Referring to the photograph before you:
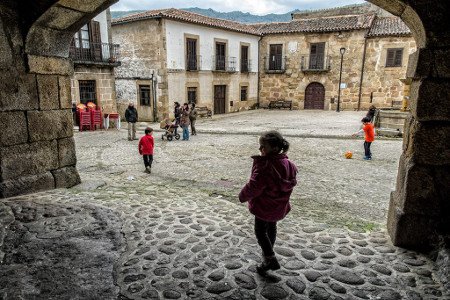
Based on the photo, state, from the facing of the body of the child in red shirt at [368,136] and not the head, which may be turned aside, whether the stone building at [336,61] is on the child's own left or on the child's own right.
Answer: on the child's own right

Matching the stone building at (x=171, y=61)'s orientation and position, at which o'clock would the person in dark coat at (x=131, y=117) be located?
The person in dark coat is roughly at 2 o'clock from the stone building.

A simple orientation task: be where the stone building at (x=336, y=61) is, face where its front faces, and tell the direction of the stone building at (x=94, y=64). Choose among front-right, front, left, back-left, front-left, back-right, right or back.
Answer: front-right

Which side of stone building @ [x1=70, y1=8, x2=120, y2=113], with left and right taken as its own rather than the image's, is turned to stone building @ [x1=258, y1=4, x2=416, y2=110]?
left

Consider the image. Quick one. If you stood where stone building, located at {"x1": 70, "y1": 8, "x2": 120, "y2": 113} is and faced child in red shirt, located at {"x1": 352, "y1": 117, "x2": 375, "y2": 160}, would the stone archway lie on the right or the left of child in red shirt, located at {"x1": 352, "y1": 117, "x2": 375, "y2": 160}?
right

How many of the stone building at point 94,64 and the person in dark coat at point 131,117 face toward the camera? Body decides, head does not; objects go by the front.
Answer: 2

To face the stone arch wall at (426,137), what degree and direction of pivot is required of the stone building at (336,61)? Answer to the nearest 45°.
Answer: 0° — it already faces it

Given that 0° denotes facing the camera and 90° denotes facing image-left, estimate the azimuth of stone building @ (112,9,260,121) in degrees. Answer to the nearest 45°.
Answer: approximately 315°

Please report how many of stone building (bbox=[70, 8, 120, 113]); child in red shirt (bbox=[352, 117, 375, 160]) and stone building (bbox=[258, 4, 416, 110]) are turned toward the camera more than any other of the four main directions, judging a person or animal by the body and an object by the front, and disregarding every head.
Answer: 2

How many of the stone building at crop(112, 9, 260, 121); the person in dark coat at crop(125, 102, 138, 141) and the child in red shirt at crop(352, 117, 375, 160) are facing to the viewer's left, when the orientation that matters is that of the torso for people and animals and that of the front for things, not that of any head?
1

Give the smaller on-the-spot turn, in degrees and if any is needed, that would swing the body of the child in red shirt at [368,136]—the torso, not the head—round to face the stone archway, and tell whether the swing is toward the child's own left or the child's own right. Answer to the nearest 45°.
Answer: approximately 45° to the child's own left

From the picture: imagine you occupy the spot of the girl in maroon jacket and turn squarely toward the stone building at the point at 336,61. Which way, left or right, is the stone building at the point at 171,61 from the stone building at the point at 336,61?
left

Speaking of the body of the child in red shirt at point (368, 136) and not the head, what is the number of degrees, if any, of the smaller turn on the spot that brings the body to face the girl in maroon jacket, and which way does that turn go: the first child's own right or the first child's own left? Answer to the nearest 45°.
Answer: approximately 90° to the first child's own left

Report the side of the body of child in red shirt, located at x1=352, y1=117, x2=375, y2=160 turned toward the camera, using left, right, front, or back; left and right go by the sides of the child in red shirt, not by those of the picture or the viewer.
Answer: left
